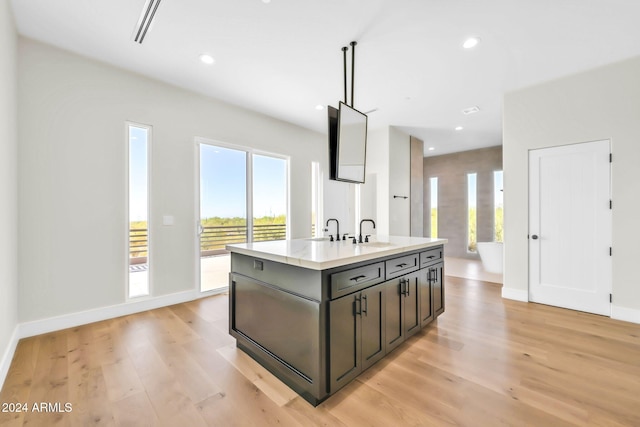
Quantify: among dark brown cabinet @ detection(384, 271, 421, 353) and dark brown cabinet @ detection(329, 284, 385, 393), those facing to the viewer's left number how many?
0

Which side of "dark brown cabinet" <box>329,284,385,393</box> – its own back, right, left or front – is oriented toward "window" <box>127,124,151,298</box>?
back

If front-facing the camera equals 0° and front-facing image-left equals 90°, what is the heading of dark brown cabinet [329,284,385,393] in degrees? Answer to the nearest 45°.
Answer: approximately 315°

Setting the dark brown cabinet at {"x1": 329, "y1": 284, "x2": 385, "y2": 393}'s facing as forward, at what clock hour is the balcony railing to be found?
The balcony railing is roughly at 6 o'clock from the dark brown cabinet.

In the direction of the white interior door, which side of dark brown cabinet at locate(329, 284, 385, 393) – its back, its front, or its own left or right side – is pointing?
left

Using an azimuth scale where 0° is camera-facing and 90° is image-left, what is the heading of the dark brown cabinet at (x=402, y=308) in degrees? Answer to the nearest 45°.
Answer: approximately 315°

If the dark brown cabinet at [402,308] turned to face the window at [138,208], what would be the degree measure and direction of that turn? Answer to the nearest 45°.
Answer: approximately 135° to its right

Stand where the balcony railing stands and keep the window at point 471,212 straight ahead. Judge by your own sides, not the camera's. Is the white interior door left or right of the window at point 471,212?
right

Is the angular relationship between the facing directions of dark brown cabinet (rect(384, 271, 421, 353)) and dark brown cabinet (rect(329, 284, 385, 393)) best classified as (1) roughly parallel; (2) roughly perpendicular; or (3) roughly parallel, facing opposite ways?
roughly parallel

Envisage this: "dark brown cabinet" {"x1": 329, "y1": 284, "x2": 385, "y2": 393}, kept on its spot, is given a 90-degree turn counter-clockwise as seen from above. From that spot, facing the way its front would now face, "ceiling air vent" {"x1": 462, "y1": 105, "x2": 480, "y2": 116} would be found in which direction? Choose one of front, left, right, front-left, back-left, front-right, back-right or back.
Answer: front

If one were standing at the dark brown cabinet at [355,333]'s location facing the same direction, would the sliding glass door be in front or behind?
behind

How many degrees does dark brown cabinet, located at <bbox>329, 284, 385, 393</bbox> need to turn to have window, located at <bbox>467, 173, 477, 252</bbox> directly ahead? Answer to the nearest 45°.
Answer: approximately 90° to its left
